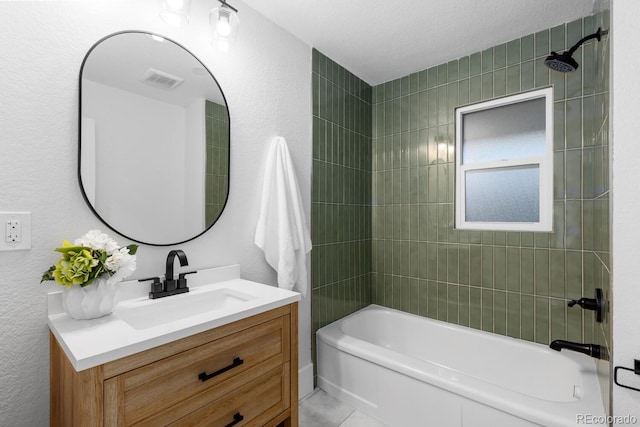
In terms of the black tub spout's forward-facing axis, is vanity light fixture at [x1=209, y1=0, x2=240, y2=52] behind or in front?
in front

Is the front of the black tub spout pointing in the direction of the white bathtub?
yes

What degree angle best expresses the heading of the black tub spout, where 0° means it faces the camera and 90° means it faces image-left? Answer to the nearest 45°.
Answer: approximately 90°

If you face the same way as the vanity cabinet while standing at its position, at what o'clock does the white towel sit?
The white towel is roughly at 9 o'clock from the vanity cabinet.

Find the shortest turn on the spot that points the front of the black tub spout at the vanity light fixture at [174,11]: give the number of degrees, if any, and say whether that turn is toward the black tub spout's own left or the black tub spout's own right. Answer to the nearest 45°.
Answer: approximately 45° to the black tub spout's own left

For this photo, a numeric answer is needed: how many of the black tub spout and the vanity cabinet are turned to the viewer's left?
1

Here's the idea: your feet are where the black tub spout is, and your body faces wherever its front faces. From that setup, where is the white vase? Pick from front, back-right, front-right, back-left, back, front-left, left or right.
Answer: front-left

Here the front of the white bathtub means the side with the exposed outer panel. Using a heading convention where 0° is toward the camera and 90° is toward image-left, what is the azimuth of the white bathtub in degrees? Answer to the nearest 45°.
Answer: approximately 45°

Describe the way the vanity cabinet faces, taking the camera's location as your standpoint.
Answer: facing the viewer and to the right of the viewer
